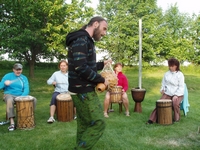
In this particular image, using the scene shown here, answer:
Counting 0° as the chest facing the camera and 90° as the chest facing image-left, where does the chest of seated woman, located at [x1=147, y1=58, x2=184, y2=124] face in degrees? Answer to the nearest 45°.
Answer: approximately 45°

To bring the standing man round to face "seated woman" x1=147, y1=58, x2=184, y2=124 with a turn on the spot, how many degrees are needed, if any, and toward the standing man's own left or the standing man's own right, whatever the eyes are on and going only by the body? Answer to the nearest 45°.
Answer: approximately 45° to the standing man's own left

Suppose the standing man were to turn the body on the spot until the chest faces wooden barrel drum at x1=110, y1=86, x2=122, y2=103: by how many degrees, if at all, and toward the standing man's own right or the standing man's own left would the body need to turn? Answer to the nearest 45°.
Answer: approximately 90° to the standing man's own left

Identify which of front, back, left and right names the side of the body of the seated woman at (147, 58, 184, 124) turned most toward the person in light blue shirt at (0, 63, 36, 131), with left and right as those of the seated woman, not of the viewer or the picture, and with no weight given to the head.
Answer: front

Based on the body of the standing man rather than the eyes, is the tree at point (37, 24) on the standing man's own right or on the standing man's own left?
on the standing man's own left

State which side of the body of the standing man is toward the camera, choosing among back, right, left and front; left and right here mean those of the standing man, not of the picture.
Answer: right

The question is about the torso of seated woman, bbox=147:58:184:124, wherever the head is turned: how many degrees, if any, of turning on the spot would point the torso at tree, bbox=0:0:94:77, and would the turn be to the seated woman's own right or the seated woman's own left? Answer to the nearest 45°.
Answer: approximately 90° to the seated woman's own right
